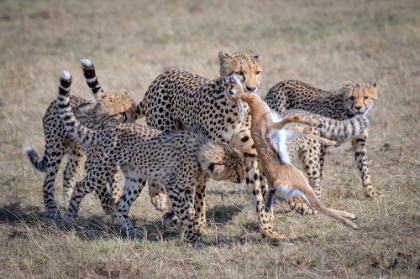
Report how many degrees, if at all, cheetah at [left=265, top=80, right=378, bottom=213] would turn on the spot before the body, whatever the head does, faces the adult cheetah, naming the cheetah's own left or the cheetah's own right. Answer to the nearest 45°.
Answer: approximately 135° to the cheetah's own right

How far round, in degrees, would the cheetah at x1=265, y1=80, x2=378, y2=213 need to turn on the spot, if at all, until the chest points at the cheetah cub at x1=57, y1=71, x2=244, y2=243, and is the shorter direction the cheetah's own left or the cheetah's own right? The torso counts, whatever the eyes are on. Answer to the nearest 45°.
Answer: approximately 135° to the cheetah's own right

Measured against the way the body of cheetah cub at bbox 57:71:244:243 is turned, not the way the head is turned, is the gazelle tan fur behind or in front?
in front

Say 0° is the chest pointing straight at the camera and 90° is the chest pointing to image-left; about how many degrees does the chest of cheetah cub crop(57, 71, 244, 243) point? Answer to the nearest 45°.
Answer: approximately 270°

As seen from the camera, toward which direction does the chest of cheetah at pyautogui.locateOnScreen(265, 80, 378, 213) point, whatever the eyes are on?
to the viewer's right

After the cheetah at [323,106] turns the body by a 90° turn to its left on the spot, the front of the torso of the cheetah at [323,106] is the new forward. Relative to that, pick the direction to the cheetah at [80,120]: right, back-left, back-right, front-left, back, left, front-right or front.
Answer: left

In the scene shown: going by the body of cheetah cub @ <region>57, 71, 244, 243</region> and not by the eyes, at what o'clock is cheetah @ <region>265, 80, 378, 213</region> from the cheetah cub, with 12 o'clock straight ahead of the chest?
The cheetah is roughly at 11 o'clock from the cheetah cub.

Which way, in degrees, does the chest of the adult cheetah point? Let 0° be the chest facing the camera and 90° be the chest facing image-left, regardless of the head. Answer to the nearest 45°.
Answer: approximately 315°

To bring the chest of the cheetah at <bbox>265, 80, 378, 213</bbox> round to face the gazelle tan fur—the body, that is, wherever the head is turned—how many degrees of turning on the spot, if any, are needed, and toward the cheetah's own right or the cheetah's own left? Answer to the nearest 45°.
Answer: approximately 90° to the cheetah's own right

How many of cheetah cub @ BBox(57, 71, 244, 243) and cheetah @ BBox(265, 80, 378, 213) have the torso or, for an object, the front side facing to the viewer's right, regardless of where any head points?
2

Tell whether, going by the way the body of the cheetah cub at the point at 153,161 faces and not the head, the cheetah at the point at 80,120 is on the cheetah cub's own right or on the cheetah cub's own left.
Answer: on the cheetah cub's own left
